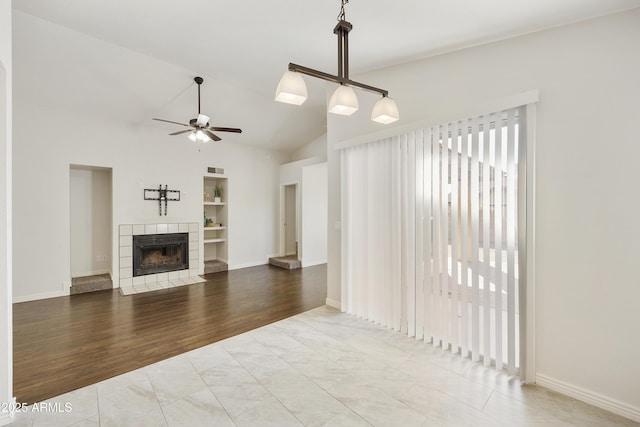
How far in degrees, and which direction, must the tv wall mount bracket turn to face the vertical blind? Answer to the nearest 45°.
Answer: approximately 45° to its left

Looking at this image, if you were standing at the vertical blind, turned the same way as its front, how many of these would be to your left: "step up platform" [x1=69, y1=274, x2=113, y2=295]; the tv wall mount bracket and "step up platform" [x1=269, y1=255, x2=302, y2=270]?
0

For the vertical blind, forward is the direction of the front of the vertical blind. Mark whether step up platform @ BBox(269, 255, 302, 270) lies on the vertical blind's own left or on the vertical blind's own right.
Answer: on the vertical blind's own right

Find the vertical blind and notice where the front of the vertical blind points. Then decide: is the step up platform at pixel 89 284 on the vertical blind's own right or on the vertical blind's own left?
on the vertical blind's own right

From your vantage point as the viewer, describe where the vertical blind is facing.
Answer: facing the viewer and to the left of the viewer

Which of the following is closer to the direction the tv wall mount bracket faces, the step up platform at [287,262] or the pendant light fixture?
the pendant light fixture

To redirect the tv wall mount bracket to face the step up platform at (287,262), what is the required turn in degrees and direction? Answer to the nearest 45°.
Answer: approximately 90° to its left

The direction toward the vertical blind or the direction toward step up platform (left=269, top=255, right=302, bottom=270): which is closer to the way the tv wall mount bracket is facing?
the vertical blind

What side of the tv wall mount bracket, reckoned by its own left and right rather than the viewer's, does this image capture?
front

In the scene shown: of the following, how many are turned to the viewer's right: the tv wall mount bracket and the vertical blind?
0

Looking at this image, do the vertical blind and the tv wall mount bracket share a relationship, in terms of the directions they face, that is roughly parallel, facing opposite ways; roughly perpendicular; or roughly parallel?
roughly perpendicular

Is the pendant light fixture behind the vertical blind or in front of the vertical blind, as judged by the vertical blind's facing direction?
in front
